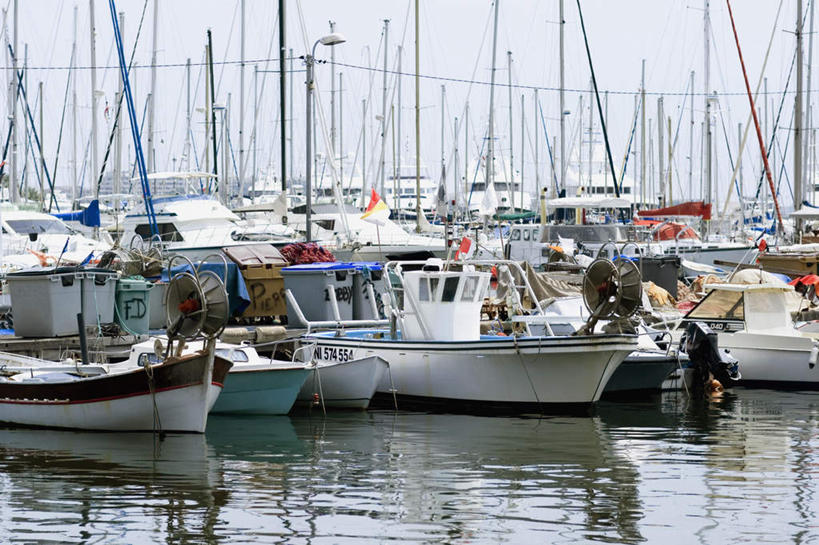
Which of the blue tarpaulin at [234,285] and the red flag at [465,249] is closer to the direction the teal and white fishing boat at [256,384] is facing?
the red flag

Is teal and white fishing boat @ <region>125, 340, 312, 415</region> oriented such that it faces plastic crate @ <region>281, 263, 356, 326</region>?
no

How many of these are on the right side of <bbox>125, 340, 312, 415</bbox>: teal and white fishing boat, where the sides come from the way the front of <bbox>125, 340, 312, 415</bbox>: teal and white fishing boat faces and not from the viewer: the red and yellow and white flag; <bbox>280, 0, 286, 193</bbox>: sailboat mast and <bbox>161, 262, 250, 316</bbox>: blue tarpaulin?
0

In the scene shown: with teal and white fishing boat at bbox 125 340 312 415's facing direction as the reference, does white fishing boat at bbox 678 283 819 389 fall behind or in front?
in front

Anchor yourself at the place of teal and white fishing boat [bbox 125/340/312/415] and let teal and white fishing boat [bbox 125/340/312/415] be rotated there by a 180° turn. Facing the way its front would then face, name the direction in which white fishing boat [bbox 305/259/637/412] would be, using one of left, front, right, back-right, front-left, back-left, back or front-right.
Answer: back

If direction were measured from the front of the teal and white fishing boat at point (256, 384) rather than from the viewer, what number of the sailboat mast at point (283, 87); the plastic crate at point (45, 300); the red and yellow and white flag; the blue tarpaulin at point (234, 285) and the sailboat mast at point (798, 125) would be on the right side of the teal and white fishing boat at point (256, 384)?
0

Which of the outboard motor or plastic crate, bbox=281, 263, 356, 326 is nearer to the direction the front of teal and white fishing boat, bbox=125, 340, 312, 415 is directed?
the outboard motor

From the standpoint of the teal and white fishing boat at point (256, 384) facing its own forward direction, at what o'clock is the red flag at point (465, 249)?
The red flag is roughly at 11 o'clock from the teal and white fishing boat.

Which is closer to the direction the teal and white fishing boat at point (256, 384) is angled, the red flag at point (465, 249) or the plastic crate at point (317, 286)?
the red flag

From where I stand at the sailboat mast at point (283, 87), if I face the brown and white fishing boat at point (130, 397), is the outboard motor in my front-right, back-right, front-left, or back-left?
front-left

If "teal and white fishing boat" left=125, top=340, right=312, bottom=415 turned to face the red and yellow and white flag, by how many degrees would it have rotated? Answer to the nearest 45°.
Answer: approximately 90° to its left

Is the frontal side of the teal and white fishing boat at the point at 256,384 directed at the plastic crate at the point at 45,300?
no

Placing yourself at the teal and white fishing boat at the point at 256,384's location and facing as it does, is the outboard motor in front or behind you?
in front

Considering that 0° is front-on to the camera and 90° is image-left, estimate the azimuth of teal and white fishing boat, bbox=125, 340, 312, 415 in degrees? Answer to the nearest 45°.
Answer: approximately 270°

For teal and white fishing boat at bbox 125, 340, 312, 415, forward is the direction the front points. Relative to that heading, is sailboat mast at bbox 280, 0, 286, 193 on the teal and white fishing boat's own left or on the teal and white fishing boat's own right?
on the teal and white fishing boat's own left

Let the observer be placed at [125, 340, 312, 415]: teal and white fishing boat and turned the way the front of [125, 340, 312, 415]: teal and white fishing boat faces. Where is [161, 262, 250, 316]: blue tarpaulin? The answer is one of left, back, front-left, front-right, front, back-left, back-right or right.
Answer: left

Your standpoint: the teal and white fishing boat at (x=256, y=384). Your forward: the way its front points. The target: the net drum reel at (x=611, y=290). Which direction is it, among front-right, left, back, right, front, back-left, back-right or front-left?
front
